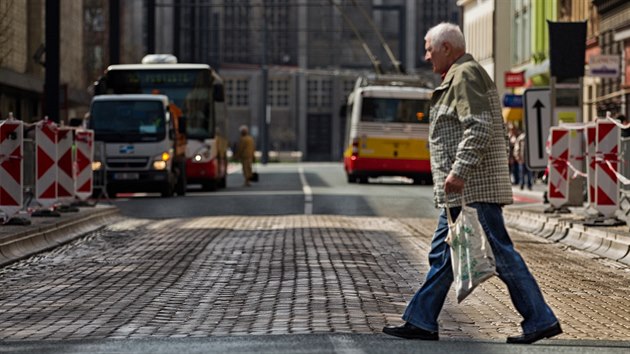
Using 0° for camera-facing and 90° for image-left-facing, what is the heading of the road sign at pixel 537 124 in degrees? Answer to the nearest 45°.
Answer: approximately 0°

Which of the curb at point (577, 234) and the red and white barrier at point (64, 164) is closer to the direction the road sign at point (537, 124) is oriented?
the curb

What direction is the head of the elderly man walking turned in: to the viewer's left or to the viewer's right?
to the viewer's left

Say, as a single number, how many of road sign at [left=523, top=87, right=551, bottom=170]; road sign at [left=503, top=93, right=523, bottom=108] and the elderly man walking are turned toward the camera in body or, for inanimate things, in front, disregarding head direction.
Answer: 2

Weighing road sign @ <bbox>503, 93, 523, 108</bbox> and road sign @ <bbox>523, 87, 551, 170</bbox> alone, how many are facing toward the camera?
2

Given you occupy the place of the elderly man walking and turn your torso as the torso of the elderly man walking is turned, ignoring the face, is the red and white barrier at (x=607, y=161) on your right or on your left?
on your right

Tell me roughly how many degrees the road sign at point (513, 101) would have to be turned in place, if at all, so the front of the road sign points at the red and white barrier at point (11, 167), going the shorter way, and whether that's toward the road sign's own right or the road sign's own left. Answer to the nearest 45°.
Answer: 0° — it already faces it

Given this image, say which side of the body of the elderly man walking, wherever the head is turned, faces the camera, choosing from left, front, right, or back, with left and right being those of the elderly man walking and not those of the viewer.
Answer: left
